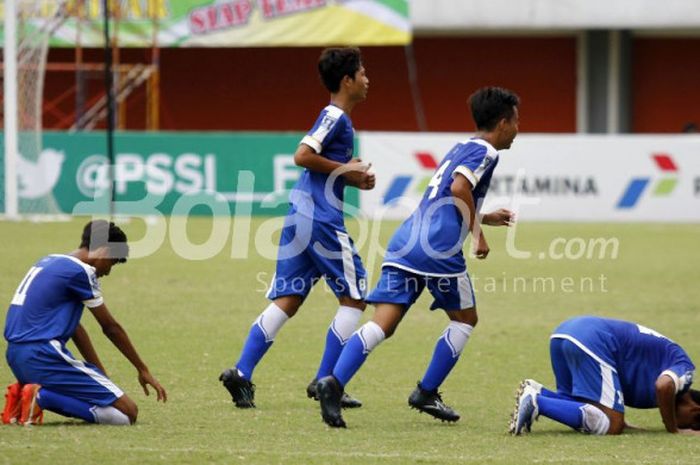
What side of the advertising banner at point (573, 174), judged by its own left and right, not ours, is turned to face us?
front

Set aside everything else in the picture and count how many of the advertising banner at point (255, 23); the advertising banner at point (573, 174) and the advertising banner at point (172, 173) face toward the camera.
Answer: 3

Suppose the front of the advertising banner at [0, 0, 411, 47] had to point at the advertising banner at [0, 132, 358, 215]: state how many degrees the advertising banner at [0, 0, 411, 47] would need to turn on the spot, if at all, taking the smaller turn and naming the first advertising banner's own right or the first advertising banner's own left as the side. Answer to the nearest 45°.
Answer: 0° — it already faces it

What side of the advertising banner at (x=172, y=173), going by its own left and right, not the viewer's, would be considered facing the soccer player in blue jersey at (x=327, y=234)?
front

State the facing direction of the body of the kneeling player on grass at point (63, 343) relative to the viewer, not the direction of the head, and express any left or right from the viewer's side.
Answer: facing to the right of the viewer

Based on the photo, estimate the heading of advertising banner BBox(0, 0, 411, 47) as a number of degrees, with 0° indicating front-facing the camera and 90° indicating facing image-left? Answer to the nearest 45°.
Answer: approximately 0°

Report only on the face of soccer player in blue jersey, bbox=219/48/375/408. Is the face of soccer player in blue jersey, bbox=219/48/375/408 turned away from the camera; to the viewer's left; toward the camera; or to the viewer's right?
to the viewer's right

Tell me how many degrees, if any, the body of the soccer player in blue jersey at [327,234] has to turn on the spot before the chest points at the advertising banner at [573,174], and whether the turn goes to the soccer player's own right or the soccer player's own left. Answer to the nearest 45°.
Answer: approximately 90° to the soccer player's own left
